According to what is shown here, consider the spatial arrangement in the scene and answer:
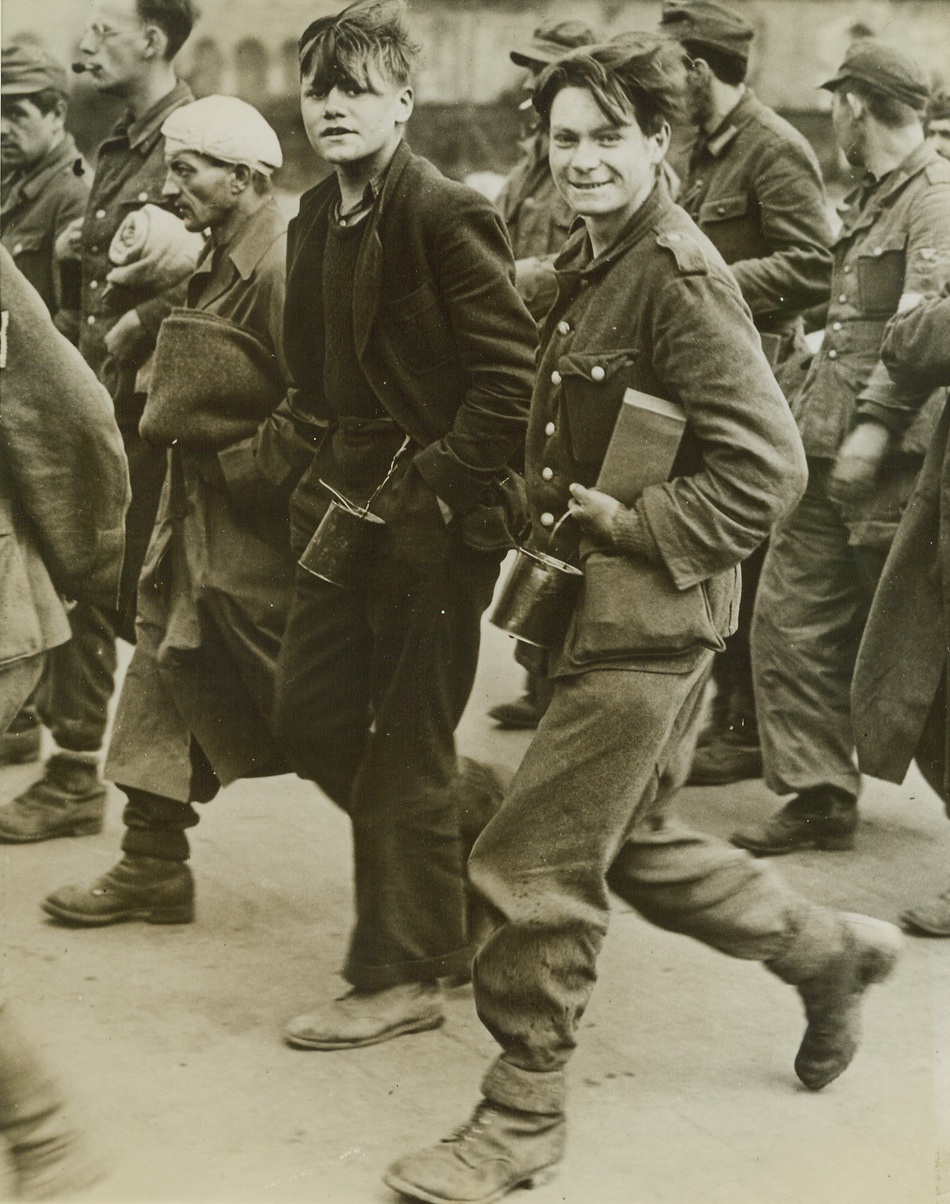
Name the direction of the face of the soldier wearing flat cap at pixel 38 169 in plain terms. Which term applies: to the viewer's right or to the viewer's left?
to the viewer's left

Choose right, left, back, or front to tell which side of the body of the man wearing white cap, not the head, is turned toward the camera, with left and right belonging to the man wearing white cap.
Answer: left

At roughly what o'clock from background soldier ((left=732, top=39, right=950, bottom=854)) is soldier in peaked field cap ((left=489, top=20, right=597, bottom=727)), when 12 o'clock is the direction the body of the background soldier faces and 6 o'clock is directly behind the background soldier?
The soldier in peaked field cap is roughly at 1 o'clock from the background soldier.

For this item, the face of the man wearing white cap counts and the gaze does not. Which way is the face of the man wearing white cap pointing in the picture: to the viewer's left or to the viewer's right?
to the viewer's left

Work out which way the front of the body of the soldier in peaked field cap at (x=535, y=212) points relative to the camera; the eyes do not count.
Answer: to the viewer's left

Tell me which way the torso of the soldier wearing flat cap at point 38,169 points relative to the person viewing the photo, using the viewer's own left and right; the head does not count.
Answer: facing the viewer and to the left of the viewer

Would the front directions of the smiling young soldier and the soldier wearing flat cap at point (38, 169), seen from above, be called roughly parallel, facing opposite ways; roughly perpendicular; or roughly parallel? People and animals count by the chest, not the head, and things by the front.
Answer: roughly parallel

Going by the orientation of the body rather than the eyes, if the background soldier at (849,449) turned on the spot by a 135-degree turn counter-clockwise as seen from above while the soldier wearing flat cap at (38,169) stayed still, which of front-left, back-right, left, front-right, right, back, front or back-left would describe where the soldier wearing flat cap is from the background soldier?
back
